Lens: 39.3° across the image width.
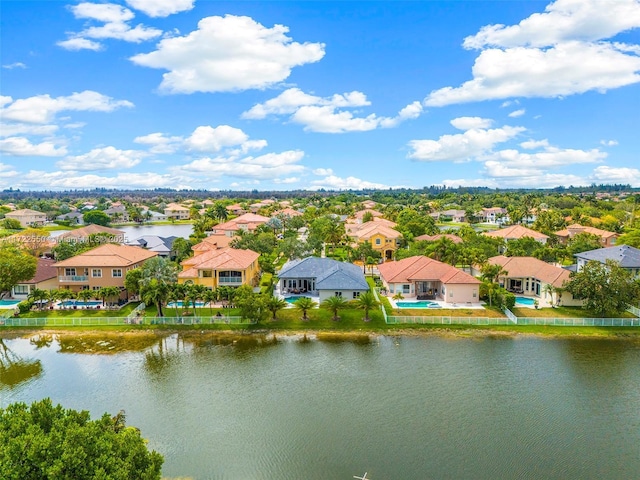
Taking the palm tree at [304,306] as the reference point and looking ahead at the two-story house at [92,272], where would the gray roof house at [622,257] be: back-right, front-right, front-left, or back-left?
back-right

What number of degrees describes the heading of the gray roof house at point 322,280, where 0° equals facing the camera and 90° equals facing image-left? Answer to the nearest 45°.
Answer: approximately 180°

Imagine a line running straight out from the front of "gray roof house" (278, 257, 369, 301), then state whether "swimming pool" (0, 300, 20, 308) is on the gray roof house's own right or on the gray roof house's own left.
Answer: on the gray roof house's own left

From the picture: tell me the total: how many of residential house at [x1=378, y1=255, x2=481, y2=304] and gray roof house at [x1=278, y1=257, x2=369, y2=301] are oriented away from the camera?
2

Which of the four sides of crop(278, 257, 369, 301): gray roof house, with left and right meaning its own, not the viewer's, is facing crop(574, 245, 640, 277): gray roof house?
right

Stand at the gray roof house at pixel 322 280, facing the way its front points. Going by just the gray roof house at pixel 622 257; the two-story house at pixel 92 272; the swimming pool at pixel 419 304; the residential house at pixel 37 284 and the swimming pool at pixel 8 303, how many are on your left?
3

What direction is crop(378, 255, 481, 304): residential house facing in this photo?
away from the camera

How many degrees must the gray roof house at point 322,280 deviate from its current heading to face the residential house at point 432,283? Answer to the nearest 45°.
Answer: approximately 90° to its right

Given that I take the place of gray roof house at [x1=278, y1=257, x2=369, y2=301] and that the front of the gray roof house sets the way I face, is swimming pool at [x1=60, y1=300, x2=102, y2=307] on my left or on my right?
on my left

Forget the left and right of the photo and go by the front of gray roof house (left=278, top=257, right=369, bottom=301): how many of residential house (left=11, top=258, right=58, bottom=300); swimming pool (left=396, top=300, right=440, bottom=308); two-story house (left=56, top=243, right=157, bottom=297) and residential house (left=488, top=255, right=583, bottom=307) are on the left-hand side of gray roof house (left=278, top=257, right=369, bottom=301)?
2

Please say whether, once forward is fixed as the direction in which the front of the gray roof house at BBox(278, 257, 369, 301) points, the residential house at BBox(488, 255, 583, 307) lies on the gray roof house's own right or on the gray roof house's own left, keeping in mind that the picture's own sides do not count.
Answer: on the gray roof house's own right

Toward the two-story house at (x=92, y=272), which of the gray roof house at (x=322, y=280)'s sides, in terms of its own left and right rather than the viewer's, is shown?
left
